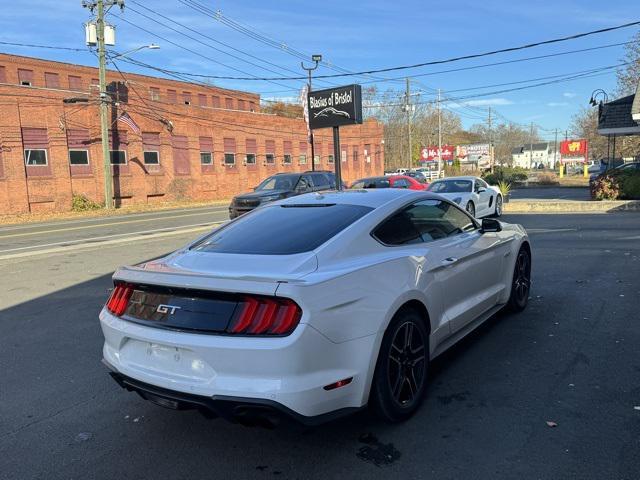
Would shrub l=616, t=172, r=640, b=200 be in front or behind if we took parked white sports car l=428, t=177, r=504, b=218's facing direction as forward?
behind

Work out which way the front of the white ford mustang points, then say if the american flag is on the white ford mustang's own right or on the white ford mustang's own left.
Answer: on the white ford mustang's own left

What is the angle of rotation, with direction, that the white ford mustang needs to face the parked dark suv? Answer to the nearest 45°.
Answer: approximately 45° to its left

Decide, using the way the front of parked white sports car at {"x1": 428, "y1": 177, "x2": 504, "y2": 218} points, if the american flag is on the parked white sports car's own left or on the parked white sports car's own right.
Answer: on the parked white sports car's own right

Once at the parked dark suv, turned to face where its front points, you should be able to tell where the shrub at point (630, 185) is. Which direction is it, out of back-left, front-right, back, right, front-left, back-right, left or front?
back-left

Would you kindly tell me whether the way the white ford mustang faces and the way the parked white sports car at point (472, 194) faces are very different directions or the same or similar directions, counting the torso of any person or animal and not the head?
very different directions

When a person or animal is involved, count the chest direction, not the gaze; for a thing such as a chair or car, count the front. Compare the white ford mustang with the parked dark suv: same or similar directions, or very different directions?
very different directions

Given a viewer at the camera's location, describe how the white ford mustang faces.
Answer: facing away from the viewer and to the right of the viewer

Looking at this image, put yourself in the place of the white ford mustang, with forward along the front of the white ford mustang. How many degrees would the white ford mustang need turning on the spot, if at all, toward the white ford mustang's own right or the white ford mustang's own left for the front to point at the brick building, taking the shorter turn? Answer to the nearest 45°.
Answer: approximately 45° to the white ford mustang's own left

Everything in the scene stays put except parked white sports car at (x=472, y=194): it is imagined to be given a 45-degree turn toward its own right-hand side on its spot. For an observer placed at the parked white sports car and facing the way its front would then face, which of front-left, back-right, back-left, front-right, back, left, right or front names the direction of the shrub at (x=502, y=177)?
right
